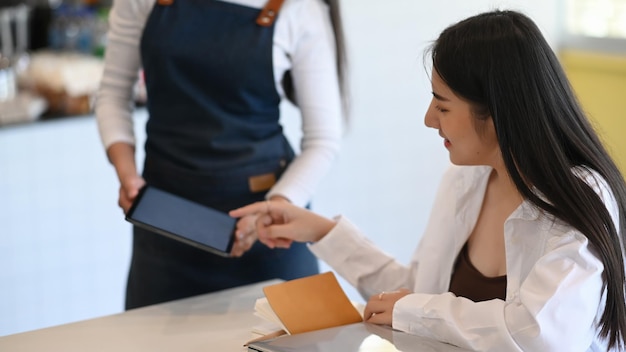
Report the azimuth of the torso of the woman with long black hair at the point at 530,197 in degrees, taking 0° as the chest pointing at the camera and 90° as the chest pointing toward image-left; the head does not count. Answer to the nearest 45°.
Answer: approximately 45°
